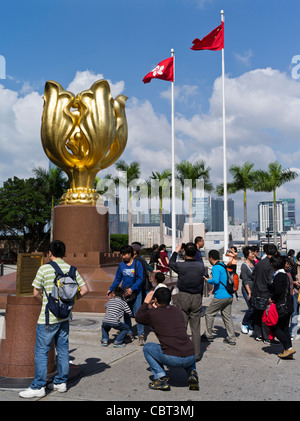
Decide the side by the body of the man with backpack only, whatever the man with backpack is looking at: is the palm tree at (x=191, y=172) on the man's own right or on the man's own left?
on the man's own right

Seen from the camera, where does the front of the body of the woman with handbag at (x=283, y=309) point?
to the viewer's left

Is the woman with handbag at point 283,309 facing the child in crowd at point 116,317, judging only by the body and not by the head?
yes

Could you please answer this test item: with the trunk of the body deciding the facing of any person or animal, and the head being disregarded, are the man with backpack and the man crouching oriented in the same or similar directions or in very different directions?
same or similar directions

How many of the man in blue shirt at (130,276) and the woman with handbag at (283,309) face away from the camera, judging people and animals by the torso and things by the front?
0

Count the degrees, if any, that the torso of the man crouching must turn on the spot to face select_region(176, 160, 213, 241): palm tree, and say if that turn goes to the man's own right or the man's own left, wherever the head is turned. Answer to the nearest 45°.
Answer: approximately 45° to the man's own right

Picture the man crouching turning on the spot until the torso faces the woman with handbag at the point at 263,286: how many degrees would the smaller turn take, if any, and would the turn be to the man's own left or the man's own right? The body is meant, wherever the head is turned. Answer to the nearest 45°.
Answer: approximately 90° to the man's own right

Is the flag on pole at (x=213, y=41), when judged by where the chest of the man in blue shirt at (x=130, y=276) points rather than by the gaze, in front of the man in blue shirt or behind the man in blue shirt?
behind

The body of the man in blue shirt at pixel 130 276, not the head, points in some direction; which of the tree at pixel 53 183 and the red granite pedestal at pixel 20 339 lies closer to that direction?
the red granite pedestal
